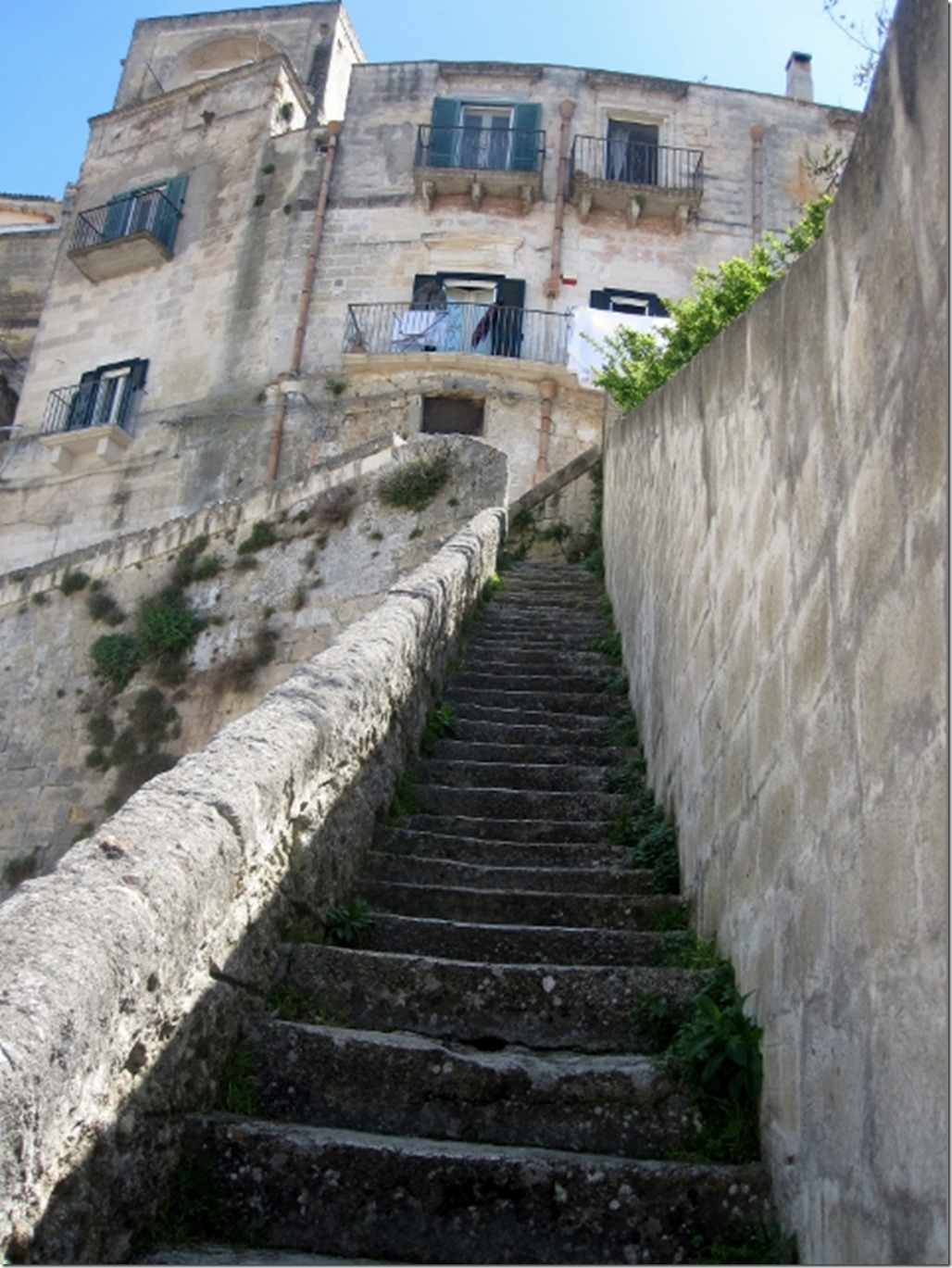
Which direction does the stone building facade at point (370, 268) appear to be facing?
toward the camera

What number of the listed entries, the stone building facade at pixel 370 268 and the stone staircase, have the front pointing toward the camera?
2

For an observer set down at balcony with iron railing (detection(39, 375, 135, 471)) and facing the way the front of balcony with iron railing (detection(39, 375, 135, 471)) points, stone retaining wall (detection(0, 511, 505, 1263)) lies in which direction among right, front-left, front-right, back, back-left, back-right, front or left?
front-left

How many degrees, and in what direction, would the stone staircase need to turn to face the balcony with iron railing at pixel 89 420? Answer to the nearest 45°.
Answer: approximately 135° to its right

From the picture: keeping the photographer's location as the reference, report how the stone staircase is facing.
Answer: facing the viewer

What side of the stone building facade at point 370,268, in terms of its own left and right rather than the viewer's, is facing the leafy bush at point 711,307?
front

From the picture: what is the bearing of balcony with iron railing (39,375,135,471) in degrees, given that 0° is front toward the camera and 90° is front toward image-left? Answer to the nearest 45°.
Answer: approximately 45°

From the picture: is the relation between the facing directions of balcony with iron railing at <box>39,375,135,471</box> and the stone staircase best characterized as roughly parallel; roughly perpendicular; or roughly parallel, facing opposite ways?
roughly parallel

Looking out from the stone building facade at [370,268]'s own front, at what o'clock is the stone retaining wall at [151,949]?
The stone retaining wall is roughly at 12 o'clock from the stone building facade.

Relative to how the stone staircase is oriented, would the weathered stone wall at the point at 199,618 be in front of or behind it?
behind
